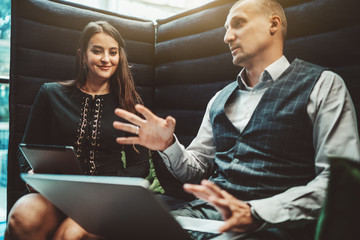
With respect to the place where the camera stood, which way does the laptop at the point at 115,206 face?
facing away from the viewer and to the right of the viewer

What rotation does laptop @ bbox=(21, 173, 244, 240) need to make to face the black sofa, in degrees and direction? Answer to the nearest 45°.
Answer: approximately 45° to its left

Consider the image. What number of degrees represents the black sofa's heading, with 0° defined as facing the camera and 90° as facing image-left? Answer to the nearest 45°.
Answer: approximately 0°

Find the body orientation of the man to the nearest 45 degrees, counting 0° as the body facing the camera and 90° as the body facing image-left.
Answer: approximately 45°

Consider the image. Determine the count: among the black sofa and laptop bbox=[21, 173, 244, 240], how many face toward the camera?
1
